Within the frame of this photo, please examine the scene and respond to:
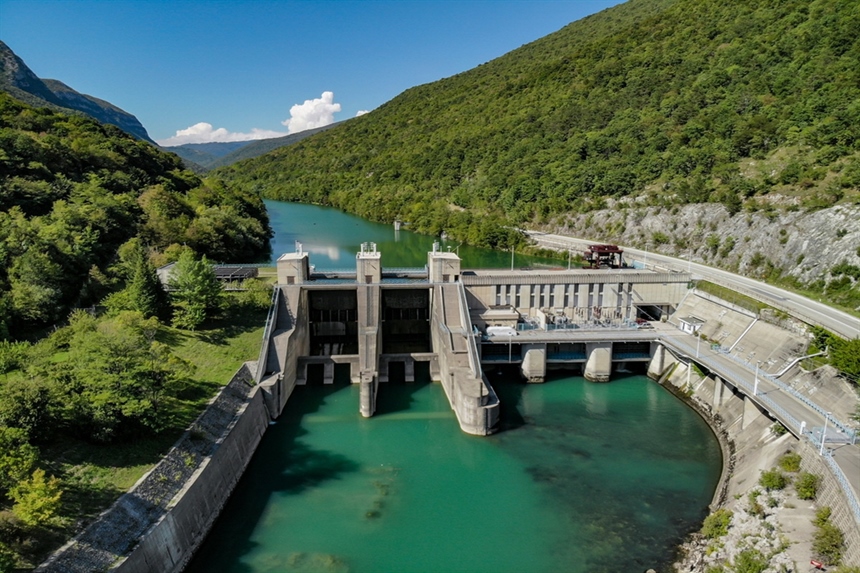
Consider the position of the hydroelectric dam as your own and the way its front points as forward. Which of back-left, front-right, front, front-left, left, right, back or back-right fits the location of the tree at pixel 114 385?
front-right

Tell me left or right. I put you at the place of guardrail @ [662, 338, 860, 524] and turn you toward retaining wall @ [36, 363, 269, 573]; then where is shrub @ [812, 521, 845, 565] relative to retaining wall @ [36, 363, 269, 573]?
left

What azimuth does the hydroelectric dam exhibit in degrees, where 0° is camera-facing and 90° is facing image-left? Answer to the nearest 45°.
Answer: approximately 0°

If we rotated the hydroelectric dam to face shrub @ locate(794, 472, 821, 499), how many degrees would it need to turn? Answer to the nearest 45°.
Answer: approximately 45° to its left

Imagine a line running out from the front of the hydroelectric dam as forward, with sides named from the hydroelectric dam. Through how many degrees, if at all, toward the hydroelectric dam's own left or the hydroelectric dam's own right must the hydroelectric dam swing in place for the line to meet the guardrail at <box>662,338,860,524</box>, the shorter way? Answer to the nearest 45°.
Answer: approximately 45° to the hydroelectric dam's own left

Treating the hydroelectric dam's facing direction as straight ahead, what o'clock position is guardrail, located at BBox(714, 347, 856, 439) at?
The guardrail is roughly at 10 o'clock from the hydroelectric dam.

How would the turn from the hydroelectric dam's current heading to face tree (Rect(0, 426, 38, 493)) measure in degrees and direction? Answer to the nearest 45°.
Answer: approximately 45° to its right

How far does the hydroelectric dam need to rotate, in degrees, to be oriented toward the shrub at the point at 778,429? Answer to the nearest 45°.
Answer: approximately 45° to its left

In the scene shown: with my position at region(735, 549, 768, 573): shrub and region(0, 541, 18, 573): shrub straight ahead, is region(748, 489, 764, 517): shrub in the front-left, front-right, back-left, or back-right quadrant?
back-right

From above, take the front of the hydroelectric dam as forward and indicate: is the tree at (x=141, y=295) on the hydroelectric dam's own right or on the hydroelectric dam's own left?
on the hydroelectric dam's own right
